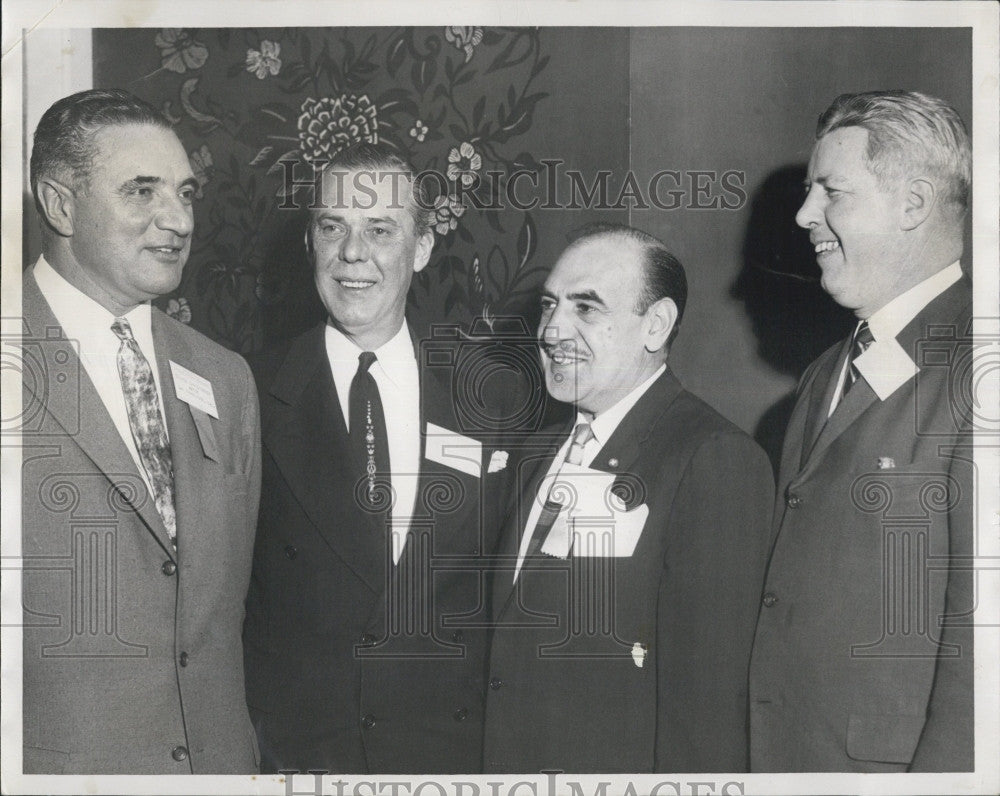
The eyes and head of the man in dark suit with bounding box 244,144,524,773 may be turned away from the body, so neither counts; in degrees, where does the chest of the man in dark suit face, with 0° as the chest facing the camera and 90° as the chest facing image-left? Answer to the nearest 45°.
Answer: approximately 0°

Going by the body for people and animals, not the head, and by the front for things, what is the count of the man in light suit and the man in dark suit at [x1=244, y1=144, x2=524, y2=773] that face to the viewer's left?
0

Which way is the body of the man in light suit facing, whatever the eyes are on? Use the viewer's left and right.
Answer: facing the viewer and to the right of the viewer

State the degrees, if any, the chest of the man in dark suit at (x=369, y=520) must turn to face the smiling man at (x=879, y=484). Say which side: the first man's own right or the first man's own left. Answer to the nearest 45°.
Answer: approximately 90° to the first man's own left

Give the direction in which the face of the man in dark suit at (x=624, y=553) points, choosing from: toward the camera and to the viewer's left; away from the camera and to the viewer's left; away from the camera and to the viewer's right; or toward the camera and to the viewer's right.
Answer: toward the camera and to the viewer's left

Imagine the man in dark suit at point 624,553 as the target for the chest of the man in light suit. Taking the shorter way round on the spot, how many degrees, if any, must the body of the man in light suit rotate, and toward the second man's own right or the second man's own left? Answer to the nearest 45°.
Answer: approximately 45° to the second man's own left

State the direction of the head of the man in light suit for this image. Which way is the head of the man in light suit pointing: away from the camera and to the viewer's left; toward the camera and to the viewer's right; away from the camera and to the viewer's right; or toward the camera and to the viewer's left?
toward the camera and to the viewer's right

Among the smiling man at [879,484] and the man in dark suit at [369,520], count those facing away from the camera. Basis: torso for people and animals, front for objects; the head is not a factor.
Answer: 0

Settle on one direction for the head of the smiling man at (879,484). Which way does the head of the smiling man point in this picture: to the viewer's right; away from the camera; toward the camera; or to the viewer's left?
to the viewer's left
